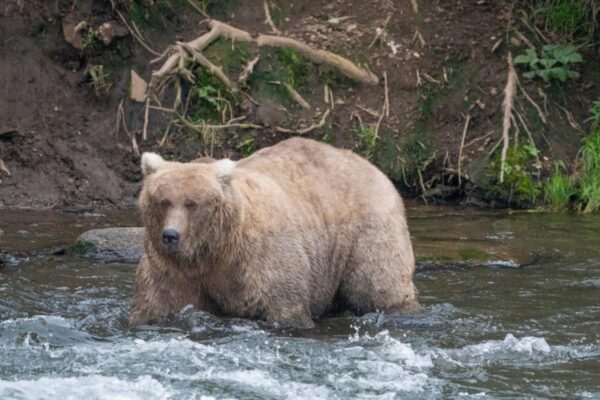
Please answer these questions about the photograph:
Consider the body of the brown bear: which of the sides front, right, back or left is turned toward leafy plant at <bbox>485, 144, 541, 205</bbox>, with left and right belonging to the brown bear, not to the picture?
back

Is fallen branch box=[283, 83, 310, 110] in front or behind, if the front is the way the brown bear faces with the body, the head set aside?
behind

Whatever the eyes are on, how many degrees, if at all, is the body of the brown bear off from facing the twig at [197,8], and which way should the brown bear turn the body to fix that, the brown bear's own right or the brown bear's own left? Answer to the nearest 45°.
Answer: approximately 135° to the brown bear's own right

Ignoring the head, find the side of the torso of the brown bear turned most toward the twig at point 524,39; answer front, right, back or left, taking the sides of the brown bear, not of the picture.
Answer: back

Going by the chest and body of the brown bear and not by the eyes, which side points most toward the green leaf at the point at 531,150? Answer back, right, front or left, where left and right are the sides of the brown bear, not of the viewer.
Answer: back

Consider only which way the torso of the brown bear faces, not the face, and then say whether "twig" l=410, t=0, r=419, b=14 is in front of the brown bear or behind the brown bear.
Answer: behind

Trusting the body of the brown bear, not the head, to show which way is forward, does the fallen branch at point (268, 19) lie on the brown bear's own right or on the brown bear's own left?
on the brown bear's own right

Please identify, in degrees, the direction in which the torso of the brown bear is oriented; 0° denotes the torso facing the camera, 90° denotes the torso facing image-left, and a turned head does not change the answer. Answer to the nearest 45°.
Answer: approximately 45°

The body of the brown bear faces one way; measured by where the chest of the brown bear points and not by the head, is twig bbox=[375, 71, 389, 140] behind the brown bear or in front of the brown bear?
behind

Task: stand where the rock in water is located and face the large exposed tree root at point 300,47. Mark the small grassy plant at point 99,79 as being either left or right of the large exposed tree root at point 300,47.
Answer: left

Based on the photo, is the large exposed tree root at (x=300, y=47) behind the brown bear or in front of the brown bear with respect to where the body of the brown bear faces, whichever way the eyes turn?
behind

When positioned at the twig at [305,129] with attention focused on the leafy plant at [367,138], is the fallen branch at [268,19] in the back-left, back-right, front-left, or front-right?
back-left

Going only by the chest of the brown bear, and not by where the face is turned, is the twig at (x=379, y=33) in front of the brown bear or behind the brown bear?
behind

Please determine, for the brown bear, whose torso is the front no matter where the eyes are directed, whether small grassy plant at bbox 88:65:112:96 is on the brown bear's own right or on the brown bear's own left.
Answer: on the brown bear's own right
